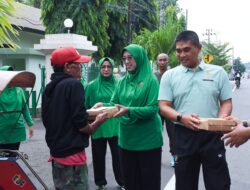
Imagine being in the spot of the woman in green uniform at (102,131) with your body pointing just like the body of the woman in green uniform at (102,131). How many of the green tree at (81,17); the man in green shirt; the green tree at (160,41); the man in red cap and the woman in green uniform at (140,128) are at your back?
2

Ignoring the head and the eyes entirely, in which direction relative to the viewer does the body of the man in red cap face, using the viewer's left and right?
facing away from the viewer and to the right of the viewer

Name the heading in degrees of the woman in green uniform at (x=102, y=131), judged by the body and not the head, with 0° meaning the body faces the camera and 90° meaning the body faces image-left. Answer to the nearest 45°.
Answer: approximately 0°

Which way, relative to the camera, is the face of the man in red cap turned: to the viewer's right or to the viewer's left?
to the viewer's right

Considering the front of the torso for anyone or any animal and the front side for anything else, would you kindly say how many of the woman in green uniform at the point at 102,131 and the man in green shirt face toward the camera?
2

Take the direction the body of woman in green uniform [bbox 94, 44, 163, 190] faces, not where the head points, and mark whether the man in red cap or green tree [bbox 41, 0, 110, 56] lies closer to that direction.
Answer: the man in red cap

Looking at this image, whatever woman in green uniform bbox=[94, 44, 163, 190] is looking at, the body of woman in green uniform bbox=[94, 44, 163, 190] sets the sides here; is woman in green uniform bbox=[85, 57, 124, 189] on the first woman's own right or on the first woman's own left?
on the first woman's own right

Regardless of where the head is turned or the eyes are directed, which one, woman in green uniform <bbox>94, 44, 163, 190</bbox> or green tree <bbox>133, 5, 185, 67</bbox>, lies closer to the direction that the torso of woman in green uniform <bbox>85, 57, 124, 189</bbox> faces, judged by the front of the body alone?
the woman in green uniform

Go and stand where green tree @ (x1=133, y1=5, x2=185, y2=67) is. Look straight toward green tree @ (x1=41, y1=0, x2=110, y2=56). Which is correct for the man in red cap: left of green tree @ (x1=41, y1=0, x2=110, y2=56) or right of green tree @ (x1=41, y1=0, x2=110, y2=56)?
left

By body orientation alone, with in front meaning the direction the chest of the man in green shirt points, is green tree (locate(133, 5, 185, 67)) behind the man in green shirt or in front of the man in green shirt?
behind

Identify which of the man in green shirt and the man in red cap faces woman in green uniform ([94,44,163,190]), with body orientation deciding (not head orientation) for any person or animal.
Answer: the man in red cap

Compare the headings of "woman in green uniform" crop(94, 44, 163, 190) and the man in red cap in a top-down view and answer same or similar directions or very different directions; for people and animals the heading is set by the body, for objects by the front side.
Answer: very different directions

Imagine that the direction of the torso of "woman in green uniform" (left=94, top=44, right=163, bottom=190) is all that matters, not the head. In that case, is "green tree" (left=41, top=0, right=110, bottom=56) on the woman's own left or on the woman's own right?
on the woman's own right
